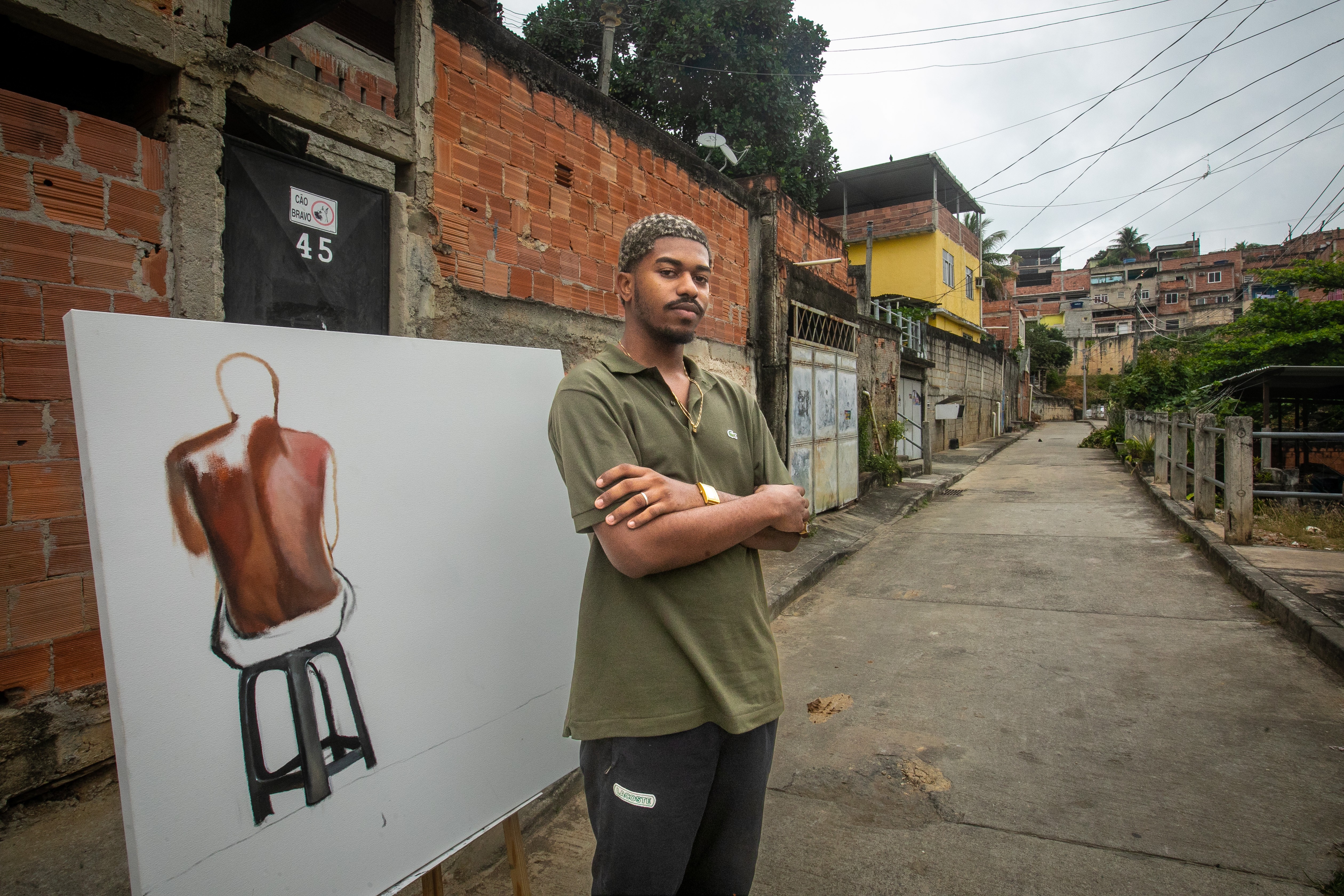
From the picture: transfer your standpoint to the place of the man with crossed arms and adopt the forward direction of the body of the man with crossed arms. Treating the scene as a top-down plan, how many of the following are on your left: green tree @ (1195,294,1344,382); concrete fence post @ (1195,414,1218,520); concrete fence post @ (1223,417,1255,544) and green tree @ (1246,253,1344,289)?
4

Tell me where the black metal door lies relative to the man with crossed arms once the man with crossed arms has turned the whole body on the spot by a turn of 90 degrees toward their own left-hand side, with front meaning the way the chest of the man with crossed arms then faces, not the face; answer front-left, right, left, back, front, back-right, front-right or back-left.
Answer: left

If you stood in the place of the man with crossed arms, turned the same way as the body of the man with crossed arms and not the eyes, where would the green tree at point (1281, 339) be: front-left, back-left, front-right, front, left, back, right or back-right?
left

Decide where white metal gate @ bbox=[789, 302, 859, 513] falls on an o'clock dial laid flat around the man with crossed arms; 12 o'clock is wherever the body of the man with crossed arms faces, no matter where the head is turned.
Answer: The white metal gate is roughly at 8 o'clock from the man with crossed arms.

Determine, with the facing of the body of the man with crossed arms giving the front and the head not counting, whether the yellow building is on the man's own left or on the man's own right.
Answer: on the man's own left

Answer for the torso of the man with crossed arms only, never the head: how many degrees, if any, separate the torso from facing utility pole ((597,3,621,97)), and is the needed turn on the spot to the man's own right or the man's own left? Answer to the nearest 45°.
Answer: approximately 135° to the man's own left

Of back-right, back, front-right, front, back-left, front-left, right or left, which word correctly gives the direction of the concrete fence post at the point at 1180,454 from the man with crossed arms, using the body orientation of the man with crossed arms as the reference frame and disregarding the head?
left

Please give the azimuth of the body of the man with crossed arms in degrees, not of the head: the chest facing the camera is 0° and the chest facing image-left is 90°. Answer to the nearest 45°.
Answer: approximately 315°

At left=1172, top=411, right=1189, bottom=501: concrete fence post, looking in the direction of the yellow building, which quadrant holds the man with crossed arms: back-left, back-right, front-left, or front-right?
back-left

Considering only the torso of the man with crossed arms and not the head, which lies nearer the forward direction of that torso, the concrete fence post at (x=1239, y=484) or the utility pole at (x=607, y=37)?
the concrete fence post

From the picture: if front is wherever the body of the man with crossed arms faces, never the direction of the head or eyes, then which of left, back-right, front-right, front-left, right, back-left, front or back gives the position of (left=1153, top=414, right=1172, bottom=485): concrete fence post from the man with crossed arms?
left
